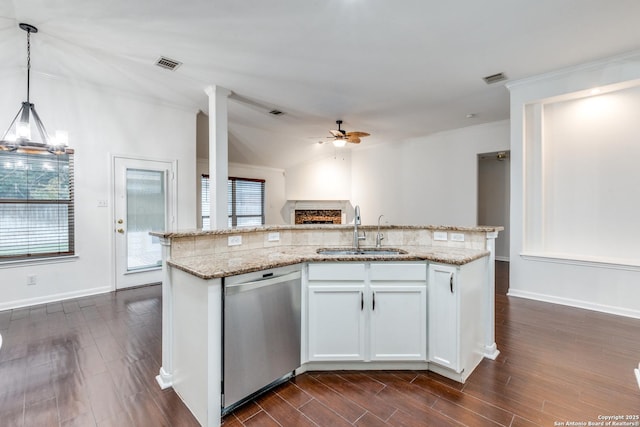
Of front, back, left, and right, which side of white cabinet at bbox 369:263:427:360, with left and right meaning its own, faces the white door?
right

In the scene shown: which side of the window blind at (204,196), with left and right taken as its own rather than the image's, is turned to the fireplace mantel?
left

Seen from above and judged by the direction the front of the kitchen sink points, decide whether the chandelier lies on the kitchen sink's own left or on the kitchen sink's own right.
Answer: on the kitchen sink's own right

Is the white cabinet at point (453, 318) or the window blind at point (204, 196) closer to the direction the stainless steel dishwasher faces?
the white cabinet

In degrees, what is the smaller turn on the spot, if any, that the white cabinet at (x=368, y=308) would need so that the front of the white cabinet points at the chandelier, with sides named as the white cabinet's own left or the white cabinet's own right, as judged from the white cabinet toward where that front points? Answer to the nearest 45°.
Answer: approximately 90° to the white cabinet's own right

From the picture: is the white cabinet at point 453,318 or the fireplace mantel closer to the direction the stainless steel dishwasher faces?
the white cabinet

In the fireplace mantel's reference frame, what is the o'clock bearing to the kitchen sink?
The kitchen sink is roughly at 12 o'clock from the fireplace mantel.

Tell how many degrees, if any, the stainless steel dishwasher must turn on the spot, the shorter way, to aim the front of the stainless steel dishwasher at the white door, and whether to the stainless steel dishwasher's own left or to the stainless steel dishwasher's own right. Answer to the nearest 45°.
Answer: approximately 180°

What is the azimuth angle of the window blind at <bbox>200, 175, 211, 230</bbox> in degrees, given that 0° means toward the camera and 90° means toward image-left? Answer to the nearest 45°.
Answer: approximately 0°

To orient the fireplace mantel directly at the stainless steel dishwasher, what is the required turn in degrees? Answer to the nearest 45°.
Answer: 0° — it already faces it

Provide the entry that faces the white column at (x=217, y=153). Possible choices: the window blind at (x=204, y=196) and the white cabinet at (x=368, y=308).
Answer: the window blind
